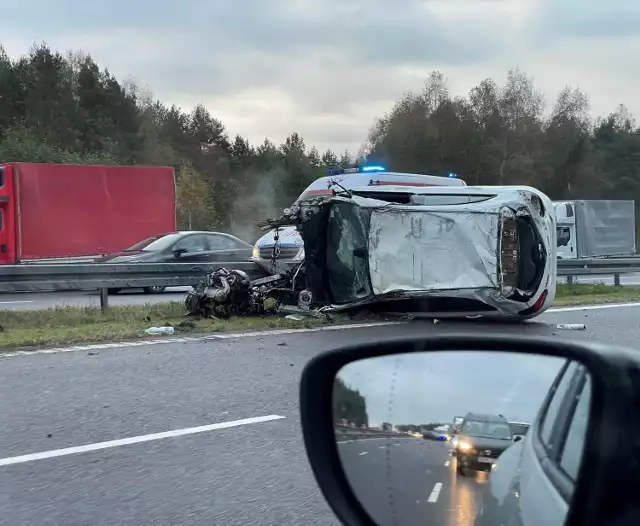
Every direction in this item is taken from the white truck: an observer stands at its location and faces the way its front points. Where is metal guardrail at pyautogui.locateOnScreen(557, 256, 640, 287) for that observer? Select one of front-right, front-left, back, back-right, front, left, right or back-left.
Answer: left

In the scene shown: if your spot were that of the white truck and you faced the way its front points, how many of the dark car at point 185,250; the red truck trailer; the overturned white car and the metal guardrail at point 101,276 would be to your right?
0

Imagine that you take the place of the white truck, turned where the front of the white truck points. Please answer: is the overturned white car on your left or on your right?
on your left

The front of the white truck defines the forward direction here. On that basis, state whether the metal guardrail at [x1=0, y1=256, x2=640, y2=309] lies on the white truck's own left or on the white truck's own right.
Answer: on the white truck's own left

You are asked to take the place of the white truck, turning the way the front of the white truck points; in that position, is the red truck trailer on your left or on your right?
on your left

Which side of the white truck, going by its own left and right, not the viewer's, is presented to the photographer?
left

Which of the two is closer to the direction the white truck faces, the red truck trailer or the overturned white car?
the red truck trailer

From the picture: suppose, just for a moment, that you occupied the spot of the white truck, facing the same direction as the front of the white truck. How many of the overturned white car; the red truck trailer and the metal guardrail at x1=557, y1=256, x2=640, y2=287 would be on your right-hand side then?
0

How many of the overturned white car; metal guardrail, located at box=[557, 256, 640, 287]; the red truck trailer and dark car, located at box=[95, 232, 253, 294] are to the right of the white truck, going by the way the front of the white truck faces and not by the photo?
0
